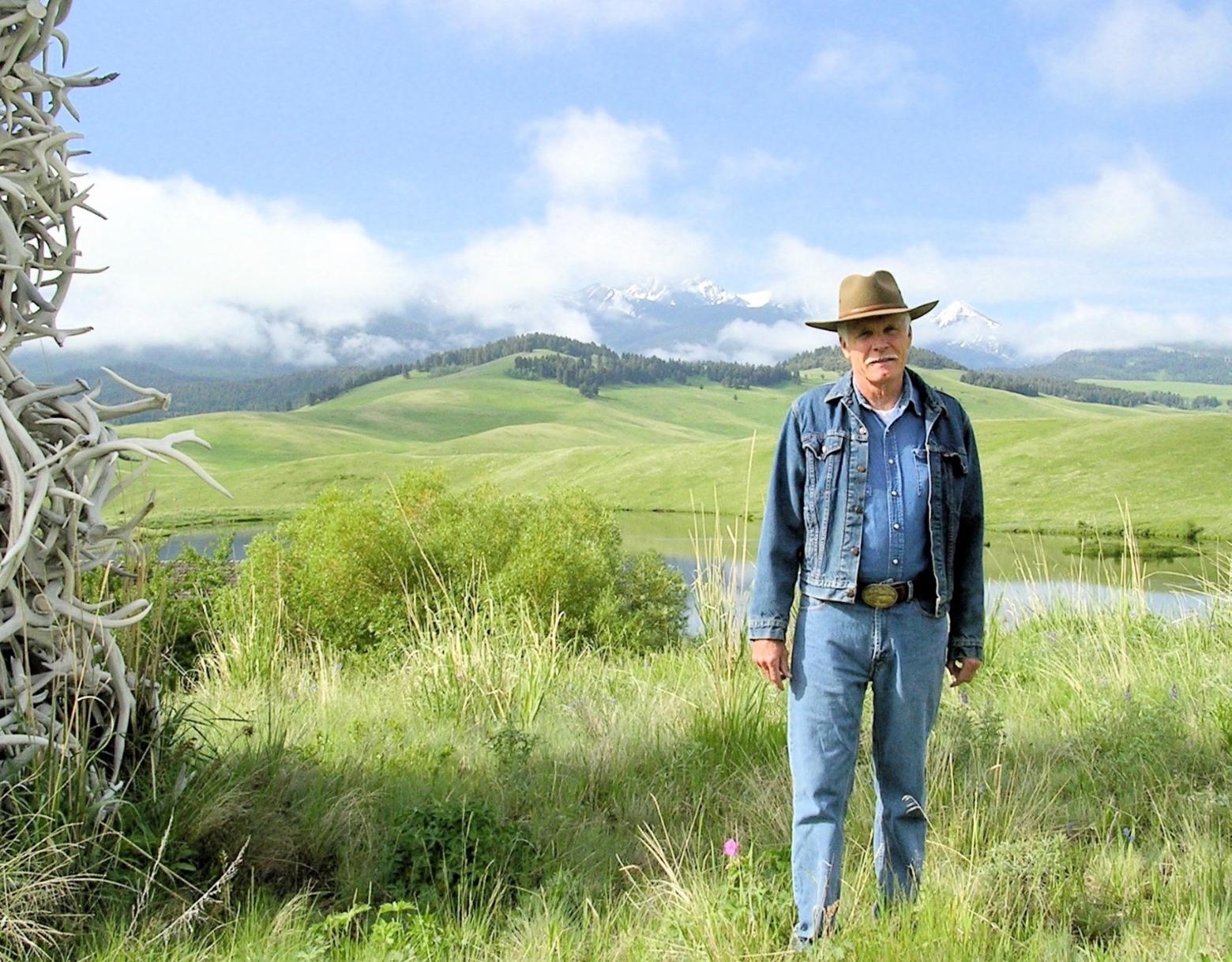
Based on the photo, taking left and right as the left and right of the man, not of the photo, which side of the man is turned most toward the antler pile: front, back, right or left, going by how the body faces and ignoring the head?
right

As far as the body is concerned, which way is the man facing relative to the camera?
toward the camera

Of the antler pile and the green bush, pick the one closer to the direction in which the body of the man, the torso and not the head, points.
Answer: the antler pile

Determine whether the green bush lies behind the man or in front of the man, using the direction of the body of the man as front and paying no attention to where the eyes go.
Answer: behind
